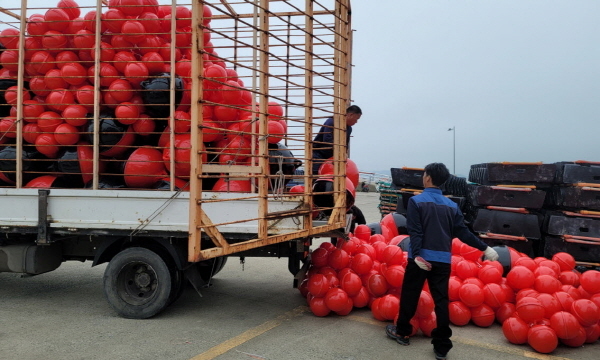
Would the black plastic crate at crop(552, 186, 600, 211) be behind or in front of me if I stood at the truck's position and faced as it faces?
behind

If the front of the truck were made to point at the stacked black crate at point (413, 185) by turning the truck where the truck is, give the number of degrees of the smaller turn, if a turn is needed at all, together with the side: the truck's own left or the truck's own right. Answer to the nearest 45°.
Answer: approximately 135° to the truck's own right

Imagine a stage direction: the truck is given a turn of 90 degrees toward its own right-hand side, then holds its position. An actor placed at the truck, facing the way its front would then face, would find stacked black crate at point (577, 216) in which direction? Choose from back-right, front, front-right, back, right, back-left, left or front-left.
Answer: right

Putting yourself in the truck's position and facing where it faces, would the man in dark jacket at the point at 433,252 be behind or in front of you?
behind

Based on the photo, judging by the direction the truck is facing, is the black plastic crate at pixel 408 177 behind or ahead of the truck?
behind

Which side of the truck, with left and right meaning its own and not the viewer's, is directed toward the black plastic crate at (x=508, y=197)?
back

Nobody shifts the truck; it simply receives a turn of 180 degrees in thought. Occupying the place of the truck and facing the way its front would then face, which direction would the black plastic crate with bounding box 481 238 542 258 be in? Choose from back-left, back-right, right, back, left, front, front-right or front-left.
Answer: front

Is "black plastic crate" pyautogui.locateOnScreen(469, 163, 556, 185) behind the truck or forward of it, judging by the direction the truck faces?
behind

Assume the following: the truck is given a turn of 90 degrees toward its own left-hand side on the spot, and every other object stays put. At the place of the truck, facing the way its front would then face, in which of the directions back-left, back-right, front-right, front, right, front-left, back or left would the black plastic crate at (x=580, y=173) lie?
left

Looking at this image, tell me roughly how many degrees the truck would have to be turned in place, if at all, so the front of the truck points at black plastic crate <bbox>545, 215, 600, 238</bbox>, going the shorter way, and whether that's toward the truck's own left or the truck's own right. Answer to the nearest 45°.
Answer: approximately 180°

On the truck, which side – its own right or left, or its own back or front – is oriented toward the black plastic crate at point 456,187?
back

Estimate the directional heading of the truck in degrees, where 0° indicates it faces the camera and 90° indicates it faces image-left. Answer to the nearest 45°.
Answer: approximately 90°

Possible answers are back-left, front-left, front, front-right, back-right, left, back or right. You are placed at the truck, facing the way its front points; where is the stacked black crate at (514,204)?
back
